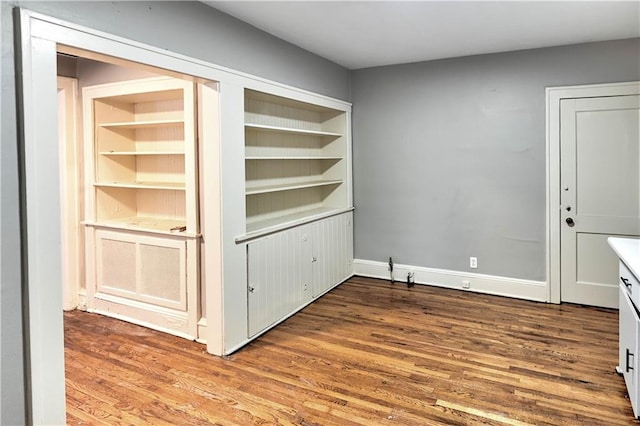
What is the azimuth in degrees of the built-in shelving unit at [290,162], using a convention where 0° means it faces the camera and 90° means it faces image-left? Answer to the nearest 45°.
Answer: approximately 315°

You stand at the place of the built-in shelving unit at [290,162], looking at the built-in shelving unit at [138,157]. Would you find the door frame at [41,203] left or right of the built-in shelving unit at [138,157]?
left

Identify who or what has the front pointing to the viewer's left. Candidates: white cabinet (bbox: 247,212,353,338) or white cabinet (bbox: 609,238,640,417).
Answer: white cabinet (bbox: 609,238,640,417)

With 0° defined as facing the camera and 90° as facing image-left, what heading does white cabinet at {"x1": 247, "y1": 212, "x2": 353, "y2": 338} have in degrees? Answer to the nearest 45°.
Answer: approximately 315°

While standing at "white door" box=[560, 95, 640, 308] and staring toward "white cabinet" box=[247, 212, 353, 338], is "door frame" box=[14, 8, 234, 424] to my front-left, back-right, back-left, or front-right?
front-left

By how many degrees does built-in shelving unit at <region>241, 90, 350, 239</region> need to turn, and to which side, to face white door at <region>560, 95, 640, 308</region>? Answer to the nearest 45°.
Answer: approximately 45° to its left

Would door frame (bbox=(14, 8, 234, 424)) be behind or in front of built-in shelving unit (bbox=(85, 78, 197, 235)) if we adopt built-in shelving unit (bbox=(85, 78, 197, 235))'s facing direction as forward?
in front

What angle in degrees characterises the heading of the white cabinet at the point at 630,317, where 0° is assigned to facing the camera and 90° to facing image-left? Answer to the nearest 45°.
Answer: approximately 90°

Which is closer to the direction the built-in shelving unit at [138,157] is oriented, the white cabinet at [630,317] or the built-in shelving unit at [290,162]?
the white cabinet

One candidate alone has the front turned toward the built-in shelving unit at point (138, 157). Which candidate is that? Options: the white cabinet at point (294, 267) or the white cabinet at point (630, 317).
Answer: the white cabinet at point (630, 317)

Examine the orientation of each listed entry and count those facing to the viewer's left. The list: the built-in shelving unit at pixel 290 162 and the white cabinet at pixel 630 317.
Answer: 1

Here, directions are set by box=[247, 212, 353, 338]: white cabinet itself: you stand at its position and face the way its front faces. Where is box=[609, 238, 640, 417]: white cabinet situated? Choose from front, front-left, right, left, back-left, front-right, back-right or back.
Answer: front

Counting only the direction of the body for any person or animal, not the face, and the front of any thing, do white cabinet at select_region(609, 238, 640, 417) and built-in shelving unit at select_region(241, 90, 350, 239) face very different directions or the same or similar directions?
very different directions

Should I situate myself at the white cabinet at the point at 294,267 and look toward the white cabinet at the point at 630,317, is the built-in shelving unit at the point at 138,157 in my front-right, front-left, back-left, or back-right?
back-right
